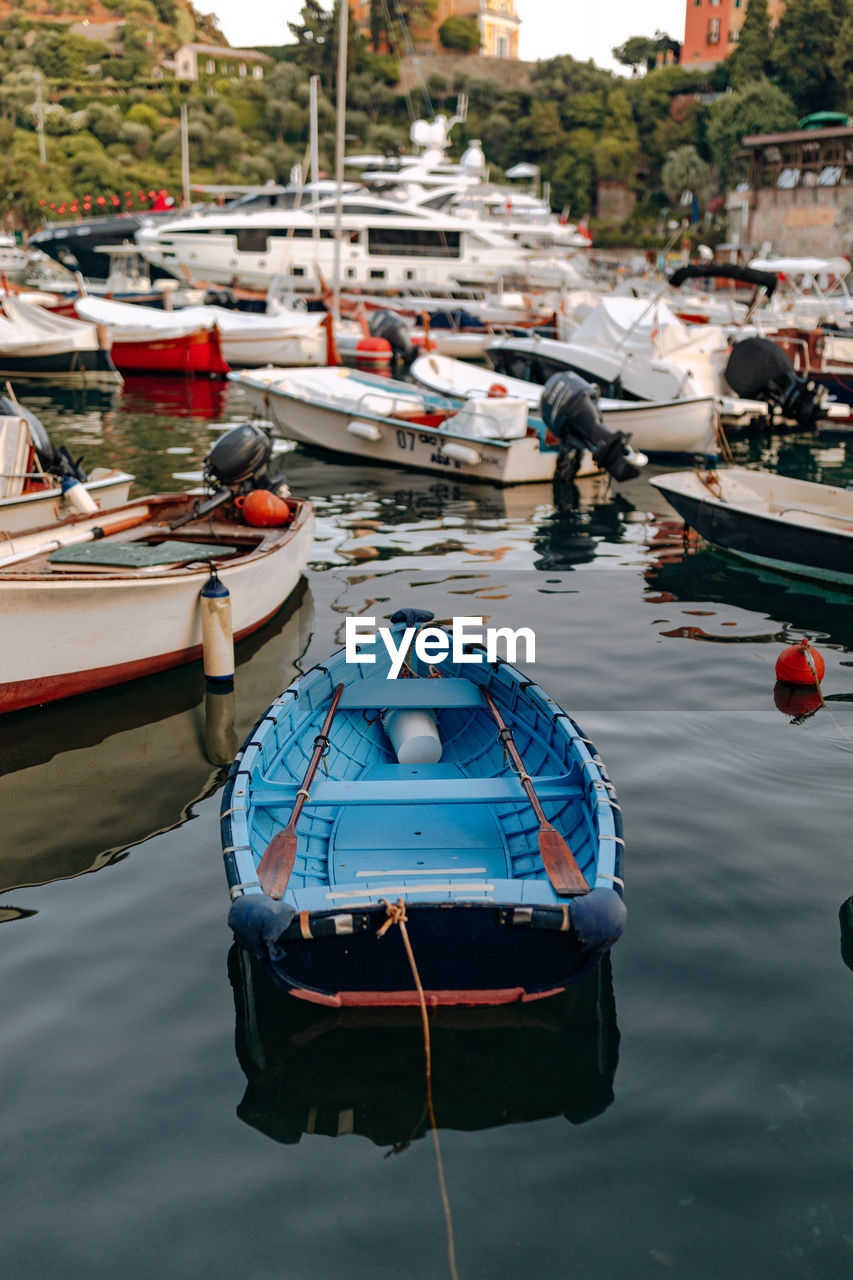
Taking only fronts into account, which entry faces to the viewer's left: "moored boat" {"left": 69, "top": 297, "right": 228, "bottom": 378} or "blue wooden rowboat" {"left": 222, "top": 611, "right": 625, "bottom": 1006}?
the moored boat

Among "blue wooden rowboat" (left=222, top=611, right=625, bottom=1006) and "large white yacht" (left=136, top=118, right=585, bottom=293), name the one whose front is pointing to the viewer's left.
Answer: the large white yacht

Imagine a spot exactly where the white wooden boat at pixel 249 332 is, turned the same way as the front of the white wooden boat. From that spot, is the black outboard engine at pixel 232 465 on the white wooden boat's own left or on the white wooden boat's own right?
on the white wooden boat's own left

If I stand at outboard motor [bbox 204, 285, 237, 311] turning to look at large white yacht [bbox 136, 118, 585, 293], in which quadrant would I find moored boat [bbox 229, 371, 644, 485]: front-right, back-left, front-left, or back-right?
back-right

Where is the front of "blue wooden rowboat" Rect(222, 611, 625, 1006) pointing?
away from the camera

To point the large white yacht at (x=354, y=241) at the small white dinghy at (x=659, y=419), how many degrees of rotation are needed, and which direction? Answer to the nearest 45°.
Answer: approximately 90° to its left

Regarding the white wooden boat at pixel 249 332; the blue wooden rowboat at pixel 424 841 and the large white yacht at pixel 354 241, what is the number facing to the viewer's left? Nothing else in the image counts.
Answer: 2

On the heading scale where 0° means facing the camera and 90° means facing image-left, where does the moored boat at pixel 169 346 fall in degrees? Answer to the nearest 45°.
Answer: approximately 90°

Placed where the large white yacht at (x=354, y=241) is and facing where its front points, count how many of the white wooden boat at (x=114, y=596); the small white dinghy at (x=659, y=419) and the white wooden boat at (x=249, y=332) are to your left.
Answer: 3

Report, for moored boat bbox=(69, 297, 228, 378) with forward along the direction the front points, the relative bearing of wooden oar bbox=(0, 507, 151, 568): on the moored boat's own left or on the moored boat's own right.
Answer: on the moored boat's own right

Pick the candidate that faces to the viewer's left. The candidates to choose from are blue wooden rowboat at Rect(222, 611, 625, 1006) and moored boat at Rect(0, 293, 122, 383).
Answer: the moored boat

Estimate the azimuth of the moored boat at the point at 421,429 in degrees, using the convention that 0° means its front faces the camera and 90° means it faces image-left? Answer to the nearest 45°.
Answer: approximately 135°

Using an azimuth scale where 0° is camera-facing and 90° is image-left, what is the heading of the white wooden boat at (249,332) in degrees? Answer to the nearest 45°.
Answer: approximately 90°

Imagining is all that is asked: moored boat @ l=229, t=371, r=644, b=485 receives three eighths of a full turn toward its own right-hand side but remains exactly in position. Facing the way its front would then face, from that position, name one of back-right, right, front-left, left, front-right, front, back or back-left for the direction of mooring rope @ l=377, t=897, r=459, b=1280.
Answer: right
